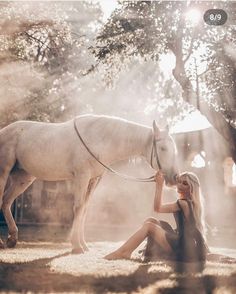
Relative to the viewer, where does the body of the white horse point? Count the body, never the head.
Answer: to the viewer's right

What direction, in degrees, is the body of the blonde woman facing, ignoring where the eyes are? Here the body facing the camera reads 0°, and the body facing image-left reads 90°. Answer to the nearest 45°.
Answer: approximately 90°

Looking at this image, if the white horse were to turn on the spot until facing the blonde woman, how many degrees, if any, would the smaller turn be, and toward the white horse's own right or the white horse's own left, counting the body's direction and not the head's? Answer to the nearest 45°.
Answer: approximately 45° to the white horse's own right

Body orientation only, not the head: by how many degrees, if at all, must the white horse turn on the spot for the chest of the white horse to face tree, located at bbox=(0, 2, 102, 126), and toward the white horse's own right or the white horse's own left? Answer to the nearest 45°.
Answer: approximately 90° to the white horse's own left

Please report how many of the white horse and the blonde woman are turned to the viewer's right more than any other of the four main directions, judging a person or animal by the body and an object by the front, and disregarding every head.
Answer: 1

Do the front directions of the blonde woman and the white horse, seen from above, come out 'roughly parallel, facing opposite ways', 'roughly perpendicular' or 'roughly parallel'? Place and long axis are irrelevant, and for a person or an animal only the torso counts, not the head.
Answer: roughly parallel, facing opposite ways

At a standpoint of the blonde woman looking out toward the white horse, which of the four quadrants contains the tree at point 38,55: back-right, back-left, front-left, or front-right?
front-right

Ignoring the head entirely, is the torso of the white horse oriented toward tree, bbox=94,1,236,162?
no

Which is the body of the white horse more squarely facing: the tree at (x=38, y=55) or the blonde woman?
the blonde woman

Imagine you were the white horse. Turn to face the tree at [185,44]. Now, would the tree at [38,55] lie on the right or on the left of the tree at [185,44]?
left

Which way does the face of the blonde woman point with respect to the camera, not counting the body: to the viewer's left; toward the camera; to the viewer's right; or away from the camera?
to the viewer's left

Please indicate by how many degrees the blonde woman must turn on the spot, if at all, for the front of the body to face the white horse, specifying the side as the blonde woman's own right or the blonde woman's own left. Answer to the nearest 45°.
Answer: approximately 45° to the blonde woman's own right

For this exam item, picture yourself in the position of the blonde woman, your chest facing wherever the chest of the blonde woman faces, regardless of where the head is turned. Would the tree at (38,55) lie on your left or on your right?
on your right

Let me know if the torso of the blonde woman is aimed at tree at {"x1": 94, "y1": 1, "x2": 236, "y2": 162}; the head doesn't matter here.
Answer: no
